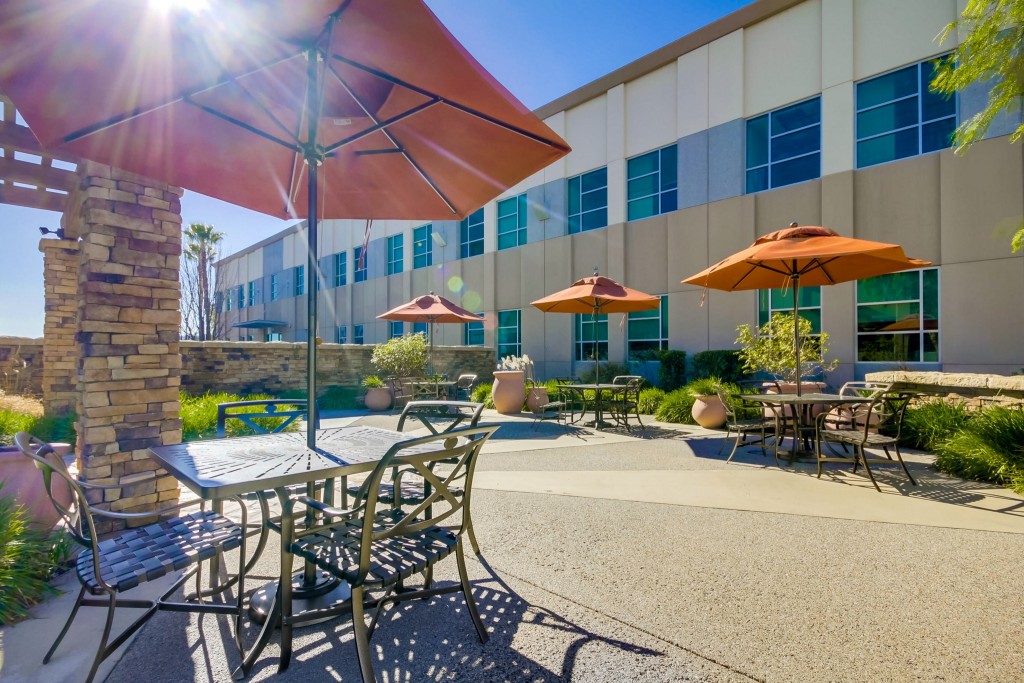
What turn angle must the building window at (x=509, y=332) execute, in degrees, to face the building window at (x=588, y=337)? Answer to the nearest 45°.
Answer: approximately 90° to its left

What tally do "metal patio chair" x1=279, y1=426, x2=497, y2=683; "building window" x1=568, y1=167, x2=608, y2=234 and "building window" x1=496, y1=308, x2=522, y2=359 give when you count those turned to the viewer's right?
0

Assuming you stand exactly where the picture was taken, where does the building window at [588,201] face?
facing the viewer and to the left of the viewer

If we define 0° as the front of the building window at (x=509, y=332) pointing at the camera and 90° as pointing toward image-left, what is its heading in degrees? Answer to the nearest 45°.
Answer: approximately 45°

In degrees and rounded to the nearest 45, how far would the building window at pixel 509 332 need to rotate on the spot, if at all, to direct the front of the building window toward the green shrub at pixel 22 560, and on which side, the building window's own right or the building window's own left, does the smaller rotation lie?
approximately 45° to the building window's own left

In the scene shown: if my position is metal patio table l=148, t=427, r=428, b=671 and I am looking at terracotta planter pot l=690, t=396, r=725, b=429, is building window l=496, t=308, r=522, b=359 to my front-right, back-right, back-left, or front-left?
front-left

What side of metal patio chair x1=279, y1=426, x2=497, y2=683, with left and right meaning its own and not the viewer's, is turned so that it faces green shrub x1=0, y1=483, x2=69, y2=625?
front

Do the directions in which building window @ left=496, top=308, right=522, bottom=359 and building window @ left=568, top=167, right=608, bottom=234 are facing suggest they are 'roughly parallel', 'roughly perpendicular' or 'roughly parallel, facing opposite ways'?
roughly parallel

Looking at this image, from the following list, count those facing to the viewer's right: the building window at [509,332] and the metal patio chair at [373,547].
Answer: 0

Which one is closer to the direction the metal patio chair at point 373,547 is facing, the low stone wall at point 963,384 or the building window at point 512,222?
the building window

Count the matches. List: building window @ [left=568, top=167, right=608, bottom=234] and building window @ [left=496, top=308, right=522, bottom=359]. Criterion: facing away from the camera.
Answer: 0

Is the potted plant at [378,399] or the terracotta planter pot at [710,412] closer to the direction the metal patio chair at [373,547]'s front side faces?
the potted plant

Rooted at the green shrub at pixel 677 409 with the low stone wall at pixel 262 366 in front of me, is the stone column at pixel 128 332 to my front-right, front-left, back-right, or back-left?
front-left

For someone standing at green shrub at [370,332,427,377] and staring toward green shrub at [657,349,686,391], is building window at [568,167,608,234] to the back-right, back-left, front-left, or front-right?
front-left

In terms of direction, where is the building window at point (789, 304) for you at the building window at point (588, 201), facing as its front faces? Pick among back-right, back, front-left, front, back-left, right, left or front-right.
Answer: left
